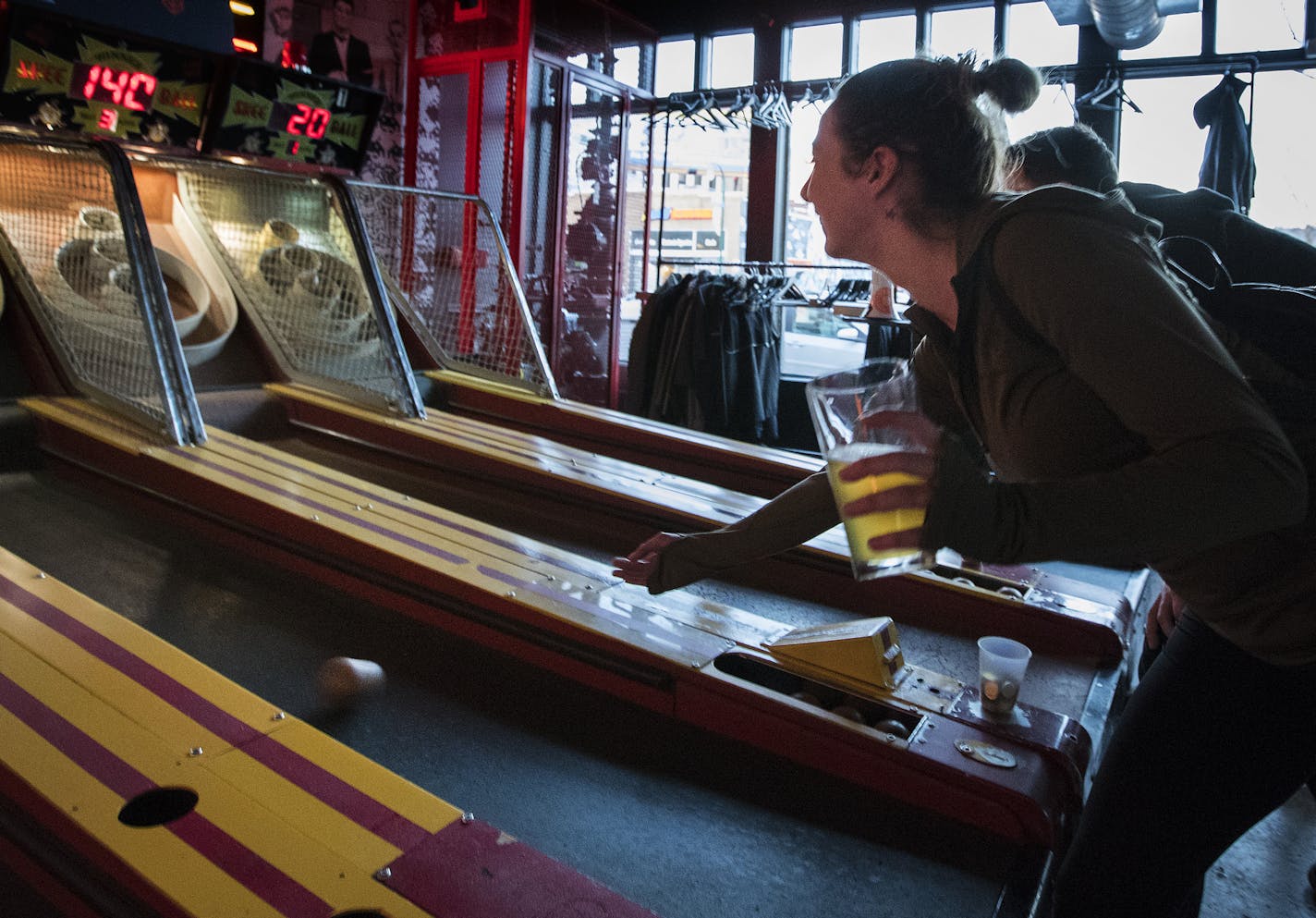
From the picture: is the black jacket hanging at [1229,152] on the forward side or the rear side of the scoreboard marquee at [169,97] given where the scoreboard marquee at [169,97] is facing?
on the forward side

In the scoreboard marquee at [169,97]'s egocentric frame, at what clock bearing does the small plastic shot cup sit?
The small plastic shot cup is roughly at 1 o'clock from the scoreboard marquee.

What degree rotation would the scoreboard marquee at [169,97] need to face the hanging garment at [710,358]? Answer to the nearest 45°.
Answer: approximately 45° to its left

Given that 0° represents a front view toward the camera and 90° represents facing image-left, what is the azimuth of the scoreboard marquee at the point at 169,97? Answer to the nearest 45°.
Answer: approximately 315°

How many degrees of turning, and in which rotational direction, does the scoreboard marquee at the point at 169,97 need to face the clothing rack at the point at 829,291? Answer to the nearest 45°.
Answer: approximately 45° to its left
